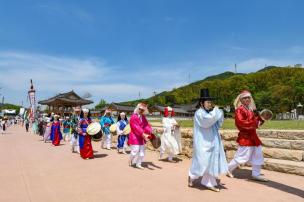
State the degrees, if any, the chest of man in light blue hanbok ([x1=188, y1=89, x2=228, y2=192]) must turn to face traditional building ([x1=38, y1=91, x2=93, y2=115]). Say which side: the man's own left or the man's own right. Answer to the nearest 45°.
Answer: approximately 180°

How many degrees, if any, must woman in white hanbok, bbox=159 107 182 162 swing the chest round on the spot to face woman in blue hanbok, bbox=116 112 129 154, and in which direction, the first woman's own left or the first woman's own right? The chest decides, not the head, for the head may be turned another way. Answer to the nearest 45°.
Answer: approximately 180°

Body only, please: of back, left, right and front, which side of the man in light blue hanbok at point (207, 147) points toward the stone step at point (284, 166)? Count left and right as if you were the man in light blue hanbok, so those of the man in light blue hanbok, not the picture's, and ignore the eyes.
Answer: left

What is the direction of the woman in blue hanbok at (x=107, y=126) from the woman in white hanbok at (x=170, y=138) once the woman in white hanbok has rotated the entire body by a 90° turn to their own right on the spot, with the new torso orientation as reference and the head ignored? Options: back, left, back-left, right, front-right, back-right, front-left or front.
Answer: right

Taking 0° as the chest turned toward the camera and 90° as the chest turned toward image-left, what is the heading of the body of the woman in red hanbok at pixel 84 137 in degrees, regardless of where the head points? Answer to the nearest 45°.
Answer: approximately 315°

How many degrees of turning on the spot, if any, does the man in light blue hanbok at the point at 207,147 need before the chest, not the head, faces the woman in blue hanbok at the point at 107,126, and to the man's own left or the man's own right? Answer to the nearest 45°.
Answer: approximately 180°

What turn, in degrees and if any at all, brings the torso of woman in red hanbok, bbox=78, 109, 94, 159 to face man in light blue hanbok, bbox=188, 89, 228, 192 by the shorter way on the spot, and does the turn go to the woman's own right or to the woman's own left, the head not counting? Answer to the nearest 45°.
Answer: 0° — they already face them

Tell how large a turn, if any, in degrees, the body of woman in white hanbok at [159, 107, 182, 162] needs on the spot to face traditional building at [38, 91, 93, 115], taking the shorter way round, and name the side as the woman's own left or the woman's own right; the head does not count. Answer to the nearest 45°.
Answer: approximately 180°

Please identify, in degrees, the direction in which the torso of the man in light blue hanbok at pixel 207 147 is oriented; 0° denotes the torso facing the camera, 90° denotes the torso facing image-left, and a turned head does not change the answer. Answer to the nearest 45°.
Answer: approximately 315°

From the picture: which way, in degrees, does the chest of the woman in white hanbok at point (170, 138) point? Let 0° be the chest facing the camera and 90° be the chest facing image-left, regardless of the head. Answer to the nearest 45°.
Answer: approximately 315°

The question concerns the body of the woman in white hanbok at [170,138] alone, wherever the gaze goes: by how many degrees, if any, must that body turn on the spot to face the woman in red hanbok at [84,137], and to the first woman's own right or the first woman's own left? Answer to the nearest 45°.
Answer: approximately 135° to the first woman's own right
